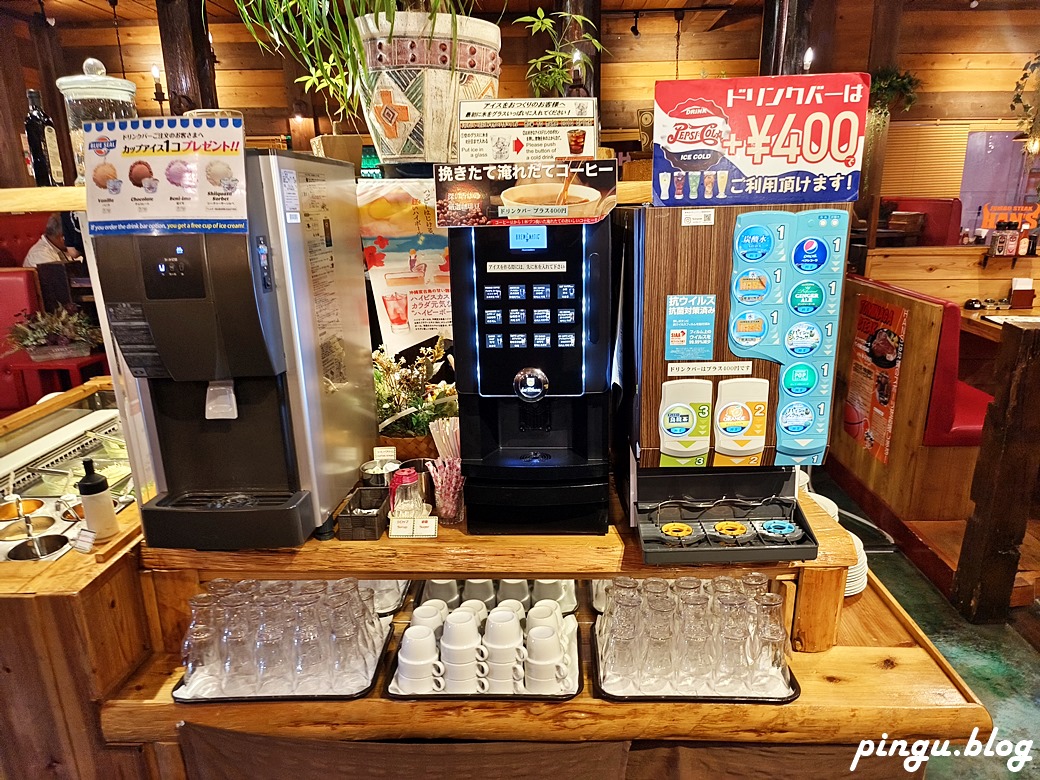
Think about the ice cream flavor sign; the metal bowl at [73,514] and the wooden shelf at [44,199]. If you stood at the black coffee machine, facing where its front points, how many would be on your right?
3

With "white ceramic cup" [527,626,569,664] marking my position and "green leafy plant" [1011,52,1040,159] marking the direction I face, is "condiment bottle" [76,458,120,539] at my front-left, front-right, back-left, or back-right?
back-left

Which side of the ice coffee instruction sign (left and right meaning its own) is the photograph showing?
front

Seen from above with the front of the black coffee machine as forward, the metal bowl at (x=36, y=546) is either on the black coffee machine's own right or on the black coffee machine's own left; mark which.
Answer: on the black coffee machine's own right

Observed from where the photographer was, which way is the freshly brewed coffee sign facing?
facing the viewer

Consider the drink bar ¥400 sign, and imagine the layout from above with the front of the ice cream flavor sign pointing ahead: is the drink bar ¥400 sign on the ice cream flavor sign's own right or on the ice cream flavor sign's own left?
on the ice cream flavor sign's own left

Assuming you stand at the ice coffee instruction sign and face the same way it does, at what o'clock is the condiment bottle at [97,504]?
The condiment bottle is roughly at 3 o'clock from the ice coffee instruction sign.

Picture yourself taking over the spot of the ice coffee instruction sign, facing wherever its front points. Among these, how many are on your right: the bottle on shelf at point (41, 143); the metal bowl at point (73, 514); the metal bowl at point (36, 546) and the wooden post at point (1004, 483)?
3

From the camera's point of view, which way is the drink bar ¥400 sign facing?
toward the camera
